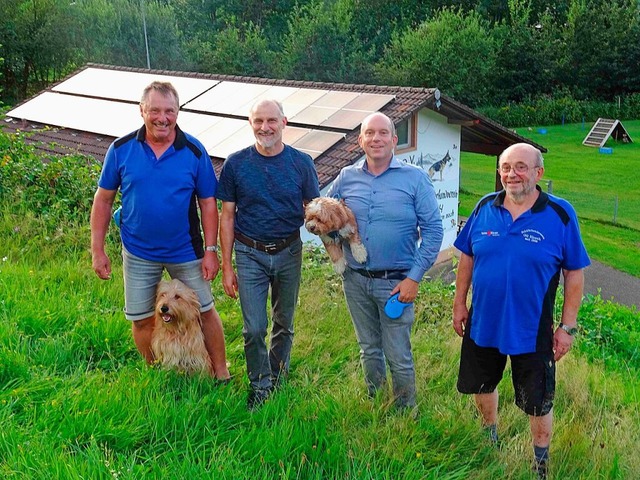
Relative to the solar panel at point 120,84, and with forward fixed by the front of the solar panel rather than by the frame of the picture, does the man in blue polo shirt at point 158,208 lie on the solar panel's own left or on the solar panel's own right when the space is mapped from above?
on the solar panel's own left

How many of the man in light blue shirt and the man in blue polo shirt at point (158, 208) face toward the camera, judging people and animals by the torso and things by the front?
2

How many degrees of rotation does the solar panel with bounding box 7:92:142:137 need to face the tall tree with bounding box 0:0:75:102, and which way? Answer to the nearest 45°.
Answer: approximately 135° to its right

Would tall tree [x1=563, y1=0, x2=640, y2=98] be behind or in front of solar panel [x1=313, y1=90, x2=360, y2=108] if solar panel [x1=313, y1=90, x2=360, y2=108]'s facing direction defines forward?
behind

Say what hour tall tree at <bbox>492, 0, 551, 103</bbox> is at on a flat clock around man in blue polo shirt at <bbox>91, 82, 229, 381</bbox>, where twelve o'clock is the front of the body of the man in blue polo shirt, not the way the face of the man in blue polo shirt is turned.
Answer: The tall tree is roughly at 7 o'clock from the man in blue polo shirt.

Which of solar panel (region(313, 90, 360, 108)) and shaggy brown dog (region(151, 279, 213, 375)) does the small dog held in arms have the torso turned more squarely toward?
the shaggy brown dog

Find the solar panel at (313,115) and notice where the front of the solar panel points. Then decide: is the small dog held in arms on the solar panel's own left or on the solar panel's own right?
on the solar panel's own left

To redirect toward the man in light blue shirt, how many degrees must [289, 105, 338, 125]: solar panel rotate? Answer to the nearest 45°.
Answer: approximately 45° to its left

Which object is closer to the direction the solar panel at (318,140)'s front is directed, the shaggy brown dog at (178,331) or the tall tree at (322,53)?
the shaggy brown dog

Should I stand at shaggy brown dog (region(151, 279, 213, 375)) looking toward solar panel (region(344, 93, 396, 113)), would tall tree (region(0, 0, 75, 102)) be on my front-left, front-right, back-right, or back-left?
front-left

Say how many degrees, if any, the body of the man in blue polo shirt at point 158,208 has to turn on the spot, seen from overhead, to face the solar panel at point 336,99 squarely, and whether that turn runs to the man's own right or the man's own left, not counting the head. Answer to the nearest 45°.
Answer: approximately 180°

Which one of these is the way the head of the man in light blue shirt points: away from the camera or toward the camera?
toward the camera

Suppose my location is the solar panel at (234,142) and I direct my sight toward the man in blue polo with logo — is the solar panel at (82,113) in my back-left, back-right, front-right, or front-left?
back-right

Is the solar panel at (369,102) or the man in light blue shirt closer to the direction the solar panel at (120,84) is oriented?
the man in light blue shirt

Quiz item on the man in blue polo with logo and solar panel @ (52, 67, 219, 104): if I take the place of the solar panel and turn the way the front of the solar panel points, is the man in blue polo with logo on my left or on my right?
on my left

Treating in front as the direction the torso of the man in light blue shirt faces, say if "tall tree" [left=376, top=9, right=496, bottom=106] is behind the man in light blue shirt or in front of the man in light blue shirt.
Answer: behind

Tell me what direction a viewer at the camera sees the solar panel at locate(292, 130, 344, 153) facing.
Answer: facing the viewer and to the left of the viewer
